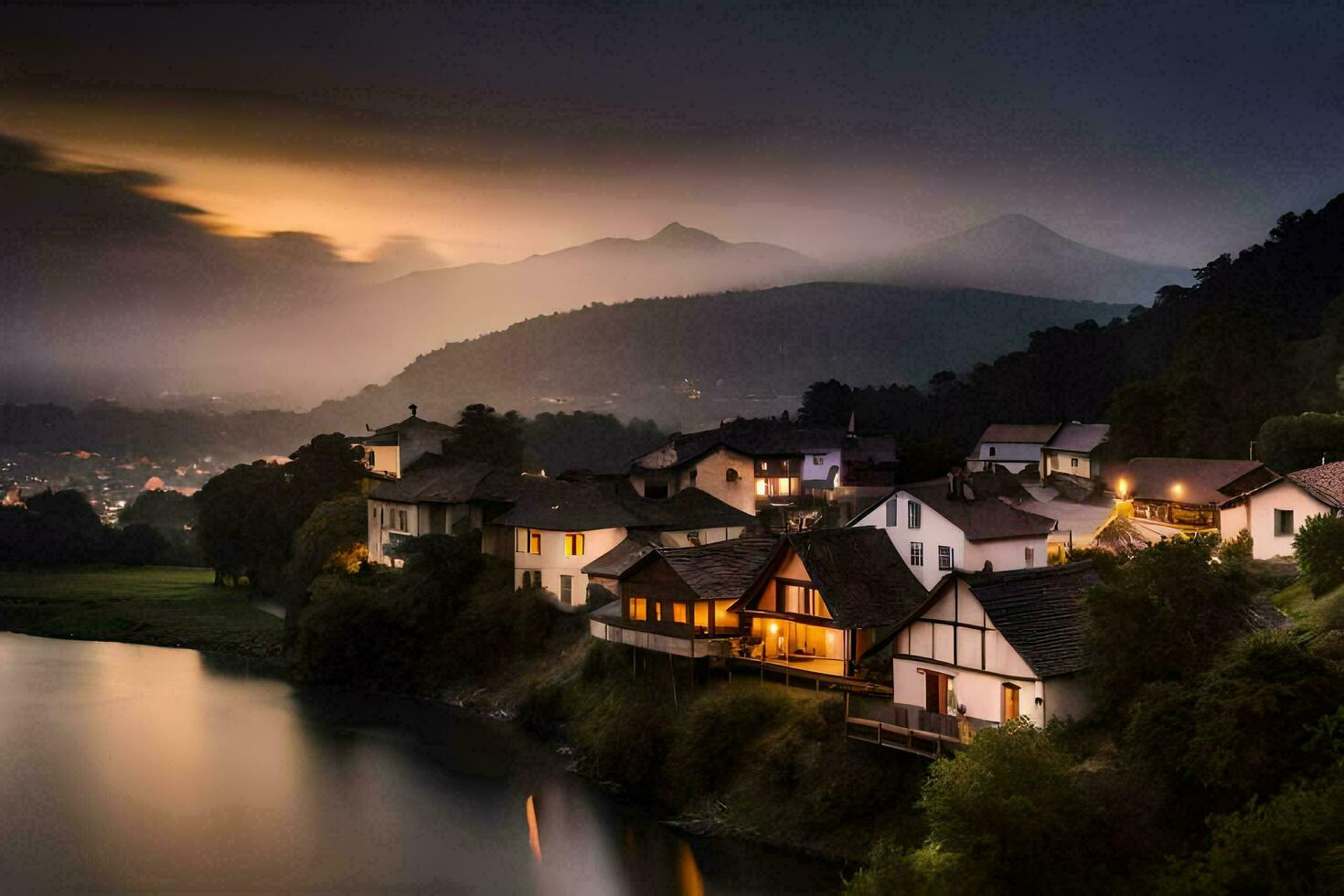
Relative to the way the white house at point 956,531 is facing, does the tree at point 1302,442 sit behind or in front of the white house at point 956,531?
behind

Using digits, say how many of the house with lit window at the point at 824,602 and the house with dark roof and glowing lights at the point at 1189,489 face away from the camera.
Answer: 0

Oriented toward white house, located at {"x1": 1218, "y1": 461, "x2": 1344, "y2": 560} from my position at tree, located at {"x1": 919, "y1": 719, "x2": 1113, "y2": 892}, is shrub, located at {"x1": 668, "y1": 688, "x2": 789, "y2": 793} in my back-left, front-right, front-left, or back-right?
front-left

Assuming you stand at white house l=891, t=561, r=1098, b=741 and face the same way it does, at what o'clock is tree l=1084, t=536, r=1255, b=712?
The tree is roughly at 8 o'clock from the white house.

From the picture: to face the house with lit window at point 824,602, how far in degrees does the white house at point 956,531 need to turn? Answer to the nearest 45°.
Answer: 0° — it already faces it

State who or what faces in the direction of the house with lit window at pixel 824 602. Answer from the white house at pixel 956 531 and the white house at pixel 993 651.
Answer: the white house at pixel 956 531

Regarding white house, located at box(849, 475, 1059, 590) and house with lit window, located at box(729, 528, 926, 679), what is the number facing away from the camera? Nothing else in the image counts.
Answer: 0

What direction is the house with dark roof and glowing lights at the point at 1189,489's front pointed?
toward the camera

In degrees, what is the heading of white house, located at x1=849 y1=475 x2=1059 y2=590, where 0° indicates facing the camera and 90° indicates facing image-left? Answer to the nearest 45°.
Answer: approximately 45°

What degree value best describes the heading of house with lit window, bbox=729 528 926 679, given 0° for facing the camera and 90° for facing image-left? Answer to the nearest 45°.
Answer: approximately 45°

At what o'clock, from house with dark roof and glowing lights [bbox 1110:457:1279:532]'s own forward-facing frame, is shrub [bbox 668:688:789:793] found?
The shrub is roughly at 1 o'clock from the house with dark roof and glowing lights.

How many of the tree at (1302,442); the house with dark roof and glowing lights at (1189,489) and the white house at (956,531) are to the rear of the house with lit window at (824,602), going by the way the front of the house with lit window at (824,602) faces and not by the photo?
3

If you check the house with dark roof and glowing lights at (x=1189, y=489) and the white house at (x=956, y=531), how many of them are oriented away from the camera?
0

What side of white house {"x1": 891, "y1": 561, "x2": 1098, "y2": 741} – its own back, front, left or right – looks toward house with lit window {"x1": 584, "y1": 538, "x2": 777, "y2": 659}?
right

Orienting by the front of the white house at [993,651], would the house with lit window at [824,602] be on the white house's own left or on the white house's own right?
on the white house's own right

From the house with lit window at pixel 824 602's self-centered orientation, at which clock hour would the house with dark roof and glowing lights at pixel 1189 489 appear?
the house with dark roof and glowing lights at pixel 1189 489 is roughly at 6 o'clock from the house with lit window at pixel 824 602.

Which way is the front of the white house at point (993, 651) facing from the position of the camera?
facing the viewer and to the left of the viewer

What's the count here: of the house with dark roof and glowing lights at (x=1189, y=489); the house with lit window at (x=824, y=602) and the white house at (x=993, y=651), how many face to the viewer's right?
0

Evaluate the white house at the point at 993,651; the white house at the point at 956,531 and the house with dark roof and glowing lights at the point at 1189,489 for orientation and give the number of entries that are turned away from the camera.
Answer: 0
